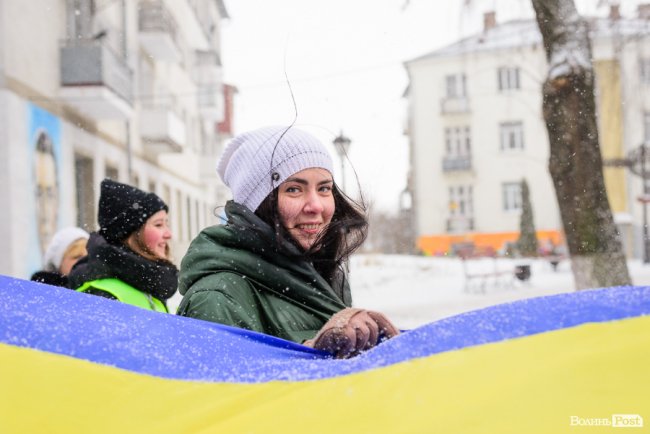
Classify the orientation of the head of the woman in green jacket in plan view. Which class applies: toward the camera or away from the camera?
toward the camera

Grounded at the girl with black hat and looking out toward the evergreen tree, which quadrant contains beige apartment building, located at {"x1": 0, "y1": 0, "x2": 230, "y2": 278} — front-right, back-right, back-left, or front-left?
front-left

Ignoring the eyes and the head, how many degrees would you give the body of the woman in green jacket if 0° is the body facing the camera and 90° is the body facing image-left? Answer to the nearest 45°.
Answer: approximately 315°

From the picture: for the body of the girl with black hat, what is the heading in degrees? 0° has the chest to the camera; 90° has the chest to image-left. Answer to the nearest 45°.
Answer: approximately 270°

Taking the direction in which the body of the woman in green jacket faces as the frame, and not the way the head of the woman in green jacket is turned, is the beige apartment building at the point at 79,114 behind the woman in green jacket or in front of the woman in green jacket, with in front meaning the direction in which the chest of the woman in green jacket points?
behind
